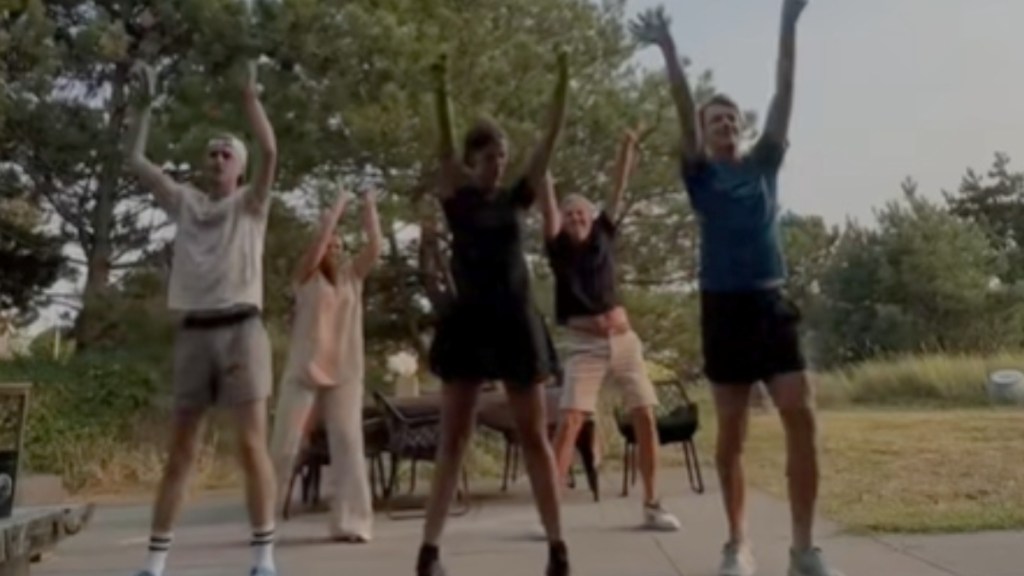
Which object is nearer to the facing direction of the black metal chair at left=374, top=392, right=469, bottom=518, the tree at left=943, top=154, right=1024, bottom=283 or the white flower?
the tree

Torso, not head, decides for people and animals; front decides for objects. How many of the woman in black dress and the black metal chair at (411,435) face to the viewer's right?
1

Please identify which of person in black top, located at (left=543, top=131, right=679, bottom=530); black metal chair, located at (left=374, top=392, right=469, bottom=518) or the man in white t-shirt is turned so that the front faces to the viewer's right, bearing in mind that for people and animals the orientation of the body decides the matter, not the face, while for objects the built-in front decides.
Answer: the black metal chair

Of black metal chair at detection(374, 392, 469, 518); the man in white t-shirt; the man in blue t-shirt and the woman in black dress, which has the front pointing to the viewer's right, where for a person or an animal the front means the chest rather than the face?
the black metal chair

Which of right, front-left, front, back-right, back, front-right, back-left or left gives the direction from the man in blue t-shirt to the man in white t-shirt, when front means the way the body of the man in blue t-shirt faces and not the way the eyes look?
right

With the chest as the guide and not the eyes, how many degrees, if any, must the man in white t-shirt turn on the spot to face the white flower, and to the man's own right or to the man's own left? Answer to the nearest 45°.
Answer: approximately 180°

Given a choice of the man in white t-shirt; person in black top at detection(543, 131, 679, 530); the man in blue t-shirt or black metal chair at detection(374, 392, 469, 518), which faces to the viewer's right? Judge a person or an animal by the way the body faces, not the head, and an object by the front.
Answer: the black metal chair

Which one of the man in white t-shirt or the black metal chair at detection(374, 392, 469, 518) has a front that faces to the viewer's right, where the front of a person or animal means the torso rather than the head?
the black metal chair

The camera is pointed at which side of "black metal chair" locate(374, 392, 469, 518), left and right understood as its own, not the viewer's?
right

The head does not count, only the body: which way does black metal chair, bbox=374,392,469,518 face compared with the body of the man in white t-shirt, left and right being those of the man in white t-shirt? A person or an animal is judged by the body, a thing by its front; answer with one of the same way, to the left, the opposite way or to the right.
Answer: to the left
